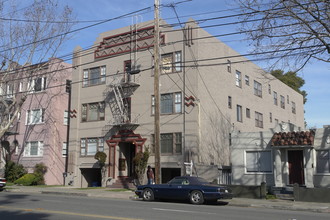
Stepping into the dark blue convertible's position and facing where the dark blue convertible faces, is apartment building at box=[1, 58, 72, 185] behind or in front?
in front

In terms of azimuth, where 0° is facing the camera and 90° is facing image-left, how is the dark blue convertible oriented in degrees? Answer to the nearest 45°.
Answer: approximately 135°

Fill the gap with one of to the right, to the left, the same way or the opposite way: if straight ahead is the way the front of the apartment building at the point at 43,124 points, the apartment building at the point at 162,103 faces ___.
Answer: the same way

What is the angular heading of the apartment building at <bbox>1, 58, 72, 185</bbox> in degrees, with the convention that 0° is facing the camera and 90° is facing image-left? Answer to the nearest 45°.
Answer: approximately 45°

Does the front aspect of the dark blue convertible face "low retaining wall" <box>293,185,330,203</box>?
no

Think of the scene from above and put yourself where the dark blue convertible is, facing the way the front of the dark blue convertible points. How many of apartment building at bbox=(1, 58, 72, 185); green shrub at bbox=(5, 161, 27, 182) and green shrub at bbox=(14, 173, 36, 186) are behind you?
0

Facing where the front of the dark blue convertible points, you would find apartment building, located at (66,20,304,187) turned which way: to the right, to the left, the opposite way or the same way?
to the left

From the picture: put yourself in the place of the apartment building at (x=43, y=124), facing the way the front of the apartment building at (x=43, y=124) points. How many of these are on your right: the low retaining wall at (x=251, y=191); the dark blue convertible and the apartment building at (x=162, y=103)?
0

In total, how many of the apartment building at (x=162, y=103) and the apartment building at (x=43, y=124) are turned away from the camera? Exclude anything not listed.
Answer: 0

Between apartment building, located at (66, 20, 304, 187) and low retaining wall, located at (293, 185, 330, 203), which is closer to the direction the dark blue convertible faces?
the apartment building

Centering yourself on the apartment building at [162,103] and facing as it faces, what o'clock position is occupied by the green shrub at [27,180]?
The green shrub is roughly at 2 o'clock from the apartment building.

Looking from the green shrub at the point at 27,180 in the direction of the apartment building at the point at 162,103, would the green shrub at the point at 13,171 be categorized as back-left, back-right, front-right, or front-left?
back-left

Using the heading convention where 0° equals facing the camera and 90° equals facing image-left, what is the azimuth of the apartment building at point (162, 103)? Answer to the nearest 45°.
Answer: approximately 45°

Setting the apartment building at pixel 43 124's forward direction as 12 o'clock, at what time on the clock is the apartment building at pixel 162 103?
the apartment building at pixel 162 103 is roughly at 9 o'clock from the apartment building at pixel 43 124.

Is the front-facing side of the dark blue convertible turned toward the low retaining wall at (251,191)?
no

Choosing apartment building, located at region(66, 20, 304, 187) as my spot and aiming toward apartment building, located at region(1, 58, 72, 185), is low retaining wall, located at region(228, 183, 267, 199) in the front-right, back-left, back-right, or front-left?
back-left

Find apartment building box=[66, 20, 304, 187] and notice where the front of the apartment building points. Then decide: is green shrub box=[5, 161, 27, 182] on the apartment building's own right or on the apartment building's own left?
on the apartment building's own right

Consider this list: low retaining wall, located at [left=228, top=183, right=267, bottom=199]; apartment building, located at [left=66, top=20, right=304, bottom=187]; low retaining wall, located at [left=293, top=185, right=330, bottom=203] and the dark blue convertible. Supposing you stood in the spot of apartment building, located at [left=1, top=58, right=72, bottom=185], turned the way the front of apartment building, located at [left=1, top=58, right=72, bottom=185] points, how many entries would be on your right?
0

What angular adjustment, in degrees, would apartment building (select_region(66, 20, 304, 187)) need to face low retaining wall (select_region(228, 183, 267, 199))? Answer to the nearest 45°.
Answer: approximately 90° to its left

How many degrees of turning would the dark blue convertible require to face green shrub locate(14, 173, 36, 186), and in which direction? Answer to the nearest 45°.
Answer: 0° — it already faces it
